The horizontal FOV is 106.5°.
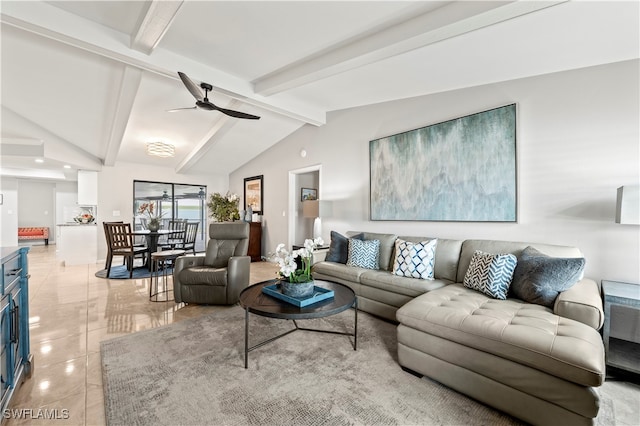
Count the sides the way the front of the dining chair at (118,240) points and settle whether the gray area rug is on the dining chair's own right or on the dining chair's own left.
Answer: on the dining chair's own right

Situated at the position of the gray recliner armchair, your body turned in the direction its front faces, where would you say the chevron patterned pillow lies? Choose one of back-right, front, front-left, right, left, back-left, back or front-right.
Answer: left

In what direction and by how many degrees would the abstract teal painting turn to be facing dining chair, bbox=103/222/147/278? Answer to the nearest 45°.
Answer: approximately 45° to its right

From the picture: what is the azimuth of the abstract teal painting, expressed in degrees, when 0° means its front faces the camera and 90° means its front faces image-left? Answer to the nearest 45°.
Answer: approximately 45°

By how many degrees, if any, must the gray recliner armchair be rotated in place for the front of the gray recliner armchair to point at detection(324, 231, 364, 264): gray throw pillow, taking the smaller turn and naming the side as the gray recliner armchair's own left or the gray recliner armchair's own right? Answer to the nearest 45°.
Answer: approximately 135° to the gray recliner armchair's own left

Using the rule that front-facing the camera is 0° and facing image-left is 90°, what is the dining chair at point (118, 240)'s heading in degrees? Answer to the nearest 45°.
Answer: approximately 225°

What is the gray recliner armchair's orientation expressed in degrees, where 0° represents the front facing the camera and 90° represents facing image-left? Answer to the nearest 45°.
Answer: approximately 45°

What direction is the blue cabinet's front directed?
to the viewer's right

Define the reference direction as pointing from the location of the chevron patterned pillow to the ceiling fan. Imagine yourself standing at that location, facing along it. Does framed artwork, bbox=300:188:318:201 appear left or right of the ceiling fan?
right

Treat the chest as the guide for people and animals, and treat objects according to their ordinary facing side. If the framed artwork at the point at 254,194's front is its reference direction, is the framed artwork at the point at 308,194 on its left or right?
on its left

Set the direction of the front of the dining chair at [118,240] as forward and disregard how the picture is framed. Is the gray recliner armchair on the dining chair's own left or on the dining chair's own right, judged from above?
on the dining chair's own right
